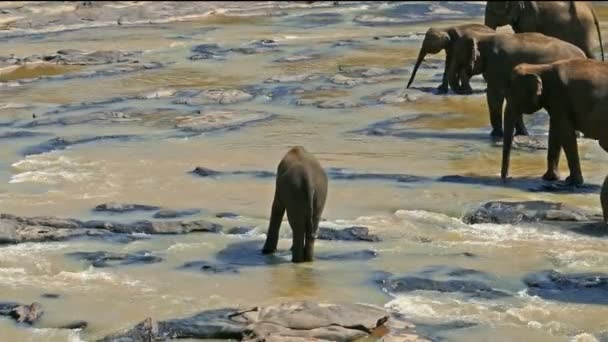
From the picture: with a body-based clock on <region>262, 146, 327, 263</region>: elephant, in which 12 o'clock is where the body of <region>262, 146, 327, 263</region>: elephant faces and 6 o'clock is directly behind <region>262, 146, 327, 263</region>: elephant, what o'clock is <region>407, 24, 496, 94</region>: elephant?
<region>407, 24, 496, 94</region>: elephant is roughly at 2 o'clock from <region>262, 146, 327, 263</region>: elephant.

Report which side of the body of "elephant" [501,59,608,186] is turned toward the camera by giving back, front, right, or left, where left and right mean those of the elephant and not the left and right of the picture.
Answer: left

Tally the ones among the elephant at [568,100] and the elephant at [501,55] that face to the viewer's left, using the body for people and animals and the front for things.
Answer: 2

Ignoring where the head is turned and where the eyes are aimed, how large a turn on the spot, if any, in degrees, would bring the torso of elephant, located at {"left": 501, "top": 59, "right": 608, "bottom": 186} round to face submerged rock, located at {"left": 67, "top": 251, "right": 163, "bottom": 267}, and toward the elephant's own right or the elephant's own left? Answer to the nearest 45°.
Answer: approximately 45° to the elephant's own left

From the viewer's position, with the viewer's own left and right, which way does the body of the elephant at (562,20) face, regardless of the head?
facing to the left of the viewer

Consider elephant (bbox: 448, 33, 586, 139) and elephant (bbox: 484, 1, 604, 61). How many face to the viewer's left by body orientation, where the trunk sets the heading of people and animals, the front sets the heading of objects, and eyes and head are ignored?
2

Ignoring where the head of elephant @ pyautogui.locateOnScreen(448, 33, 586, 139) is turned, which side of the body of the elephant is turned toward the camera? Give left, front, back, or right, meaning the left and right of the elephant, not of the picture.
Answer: left

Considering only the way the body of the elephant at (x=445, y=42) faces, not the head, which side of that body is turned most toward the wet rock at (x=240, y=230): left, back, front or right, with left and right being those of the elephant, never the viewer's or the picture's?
left

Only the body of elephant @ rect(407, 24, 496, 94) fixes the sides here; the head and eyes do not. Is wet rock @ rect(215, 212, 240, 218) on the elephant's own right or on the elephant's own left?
on the elephant's own left

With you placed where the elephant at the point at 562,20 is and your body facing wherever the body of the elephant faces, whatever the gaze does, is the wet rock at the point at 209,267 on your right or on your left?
on your left

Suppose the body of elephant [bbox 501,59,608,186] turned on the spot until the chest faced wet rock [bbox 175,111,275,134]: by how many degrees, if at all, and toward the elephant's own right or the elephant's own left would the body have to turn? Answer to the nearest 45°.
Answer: approximately 45° to the elephant's own right

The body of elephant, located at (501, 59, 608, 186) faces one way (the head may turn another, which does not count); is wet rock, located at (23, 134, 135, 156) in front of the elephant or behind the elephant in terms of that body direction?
in front

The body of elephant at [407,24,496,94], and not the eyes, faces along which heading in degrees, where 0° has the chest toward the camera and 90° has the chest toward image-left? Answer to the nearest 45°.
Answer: approximately 90°

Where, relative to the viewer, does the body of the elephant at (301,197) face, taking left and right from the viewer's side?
facing away from the viewer and to the left of the viewer
